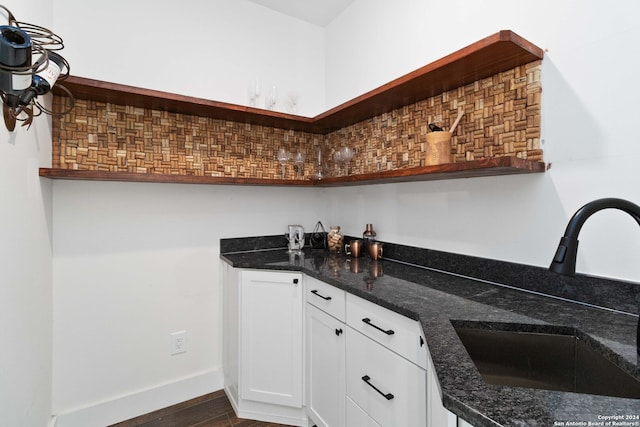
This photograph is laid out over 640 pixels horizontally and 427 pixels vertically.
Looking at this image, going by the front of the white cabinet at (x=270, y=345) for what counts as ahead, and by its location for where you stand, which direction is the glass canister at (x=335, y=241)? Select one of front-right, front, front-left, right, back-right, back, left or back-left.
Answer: back-left

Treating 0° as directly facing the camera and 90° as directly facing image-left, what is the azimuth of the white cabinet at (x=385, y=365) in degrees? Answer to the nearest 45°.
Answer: approximately 45°

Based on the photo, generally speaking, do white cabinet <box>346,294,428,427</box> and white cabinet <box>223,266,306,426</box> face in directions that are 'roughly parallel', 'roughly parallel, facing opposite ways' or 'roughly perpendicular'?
roughly perpendicular

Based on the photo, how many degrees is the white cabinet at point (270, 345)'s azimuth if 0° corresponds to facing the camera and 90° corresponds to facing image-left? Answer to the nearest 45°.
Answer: approximately 0°

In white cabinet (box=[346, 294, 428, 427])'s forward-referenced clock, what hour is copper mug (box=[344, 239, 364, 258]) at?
The copper mug is roughly at 4 o'clock from the white cabinet.

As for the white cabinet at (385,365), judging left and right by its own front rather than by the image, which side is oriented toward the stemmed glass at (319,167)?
right
